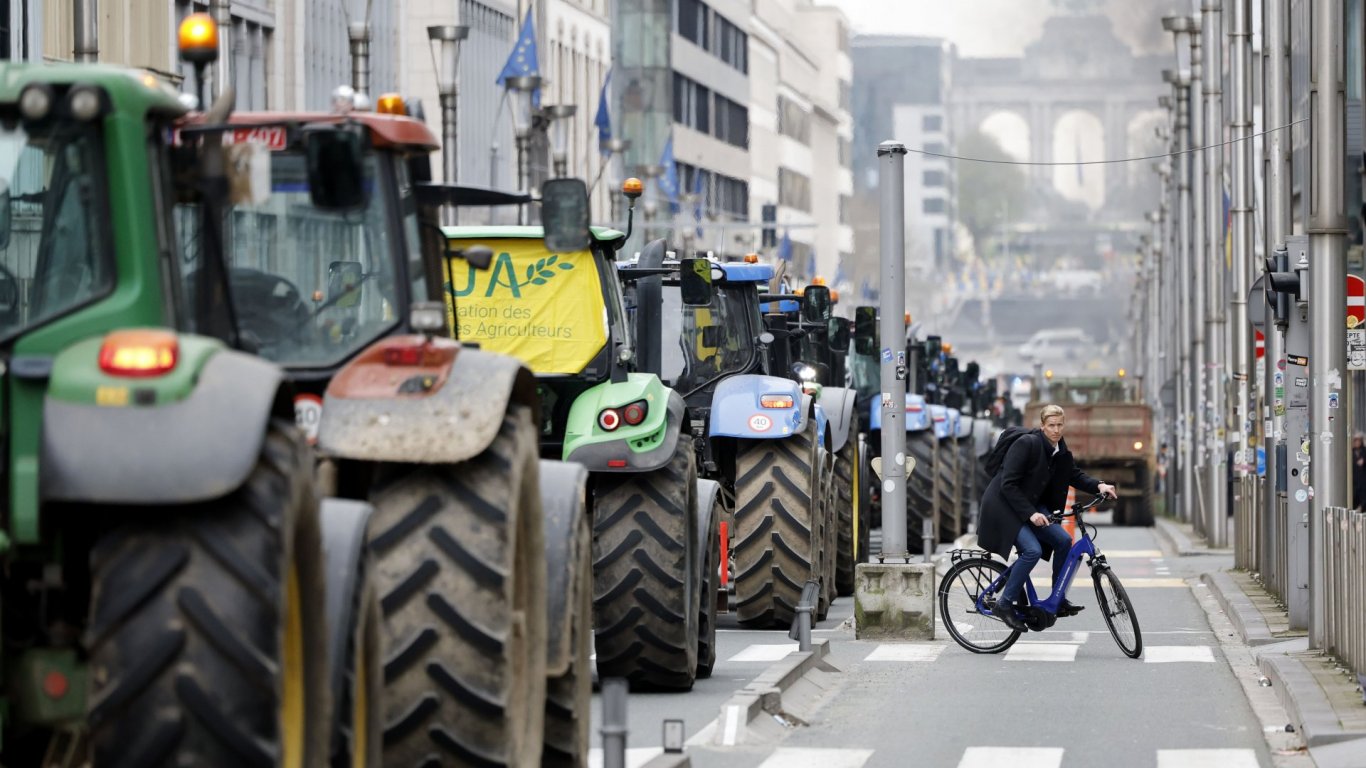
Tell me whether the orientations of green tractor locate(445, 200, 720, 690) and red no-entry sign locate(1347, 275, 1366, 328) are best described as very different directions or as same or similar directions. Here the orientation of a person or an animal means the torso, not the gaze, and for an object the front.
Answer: very different directions

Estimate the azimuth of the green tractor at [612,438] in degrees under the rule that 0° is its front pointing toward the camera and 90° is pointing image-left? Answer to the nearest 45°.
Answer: approximately 180°

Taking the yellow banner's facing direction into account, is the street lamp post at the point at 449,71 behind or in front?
behind

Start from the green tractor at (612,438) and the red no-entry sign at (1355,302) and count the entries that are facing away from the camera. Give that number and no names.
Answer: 1

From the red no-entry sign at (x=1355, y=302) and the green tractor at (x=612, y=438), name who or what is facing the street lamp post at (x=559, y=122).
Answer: the green tractor

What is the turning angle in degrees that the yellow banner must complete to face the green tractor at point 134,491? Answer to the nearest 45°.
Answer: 0° — it already faces it

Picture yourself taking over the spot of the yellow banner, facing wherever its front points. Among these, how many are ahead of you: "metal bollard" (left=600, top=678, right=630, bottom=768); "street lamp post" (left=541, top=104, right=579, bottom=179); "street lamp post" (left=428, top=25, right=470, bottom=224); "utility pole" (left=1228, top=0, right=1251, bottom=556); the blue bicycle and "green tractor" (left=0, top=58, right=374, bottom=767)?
2

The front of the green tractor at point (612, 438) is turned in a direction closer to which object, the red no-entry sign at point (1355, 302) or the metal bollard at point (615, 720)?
the red no-entry sign

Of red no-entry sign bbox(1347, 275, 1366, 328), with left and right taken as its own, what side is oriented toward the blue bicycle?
right

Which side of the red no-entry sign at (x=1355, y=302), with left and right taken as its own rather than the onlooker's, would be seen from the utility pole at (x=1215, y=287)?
back

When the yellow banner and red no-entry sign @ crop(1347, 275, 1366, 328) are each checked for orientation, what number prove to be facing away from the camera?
0

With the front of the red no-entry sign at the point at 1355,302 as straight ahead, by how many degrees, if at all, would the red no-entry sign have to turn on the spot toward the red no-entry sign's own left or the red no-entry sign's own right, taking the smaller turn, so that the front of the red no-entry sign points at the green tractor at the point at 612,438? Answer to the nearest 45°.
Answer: approximately 45° to the red no-entry sign's own right
